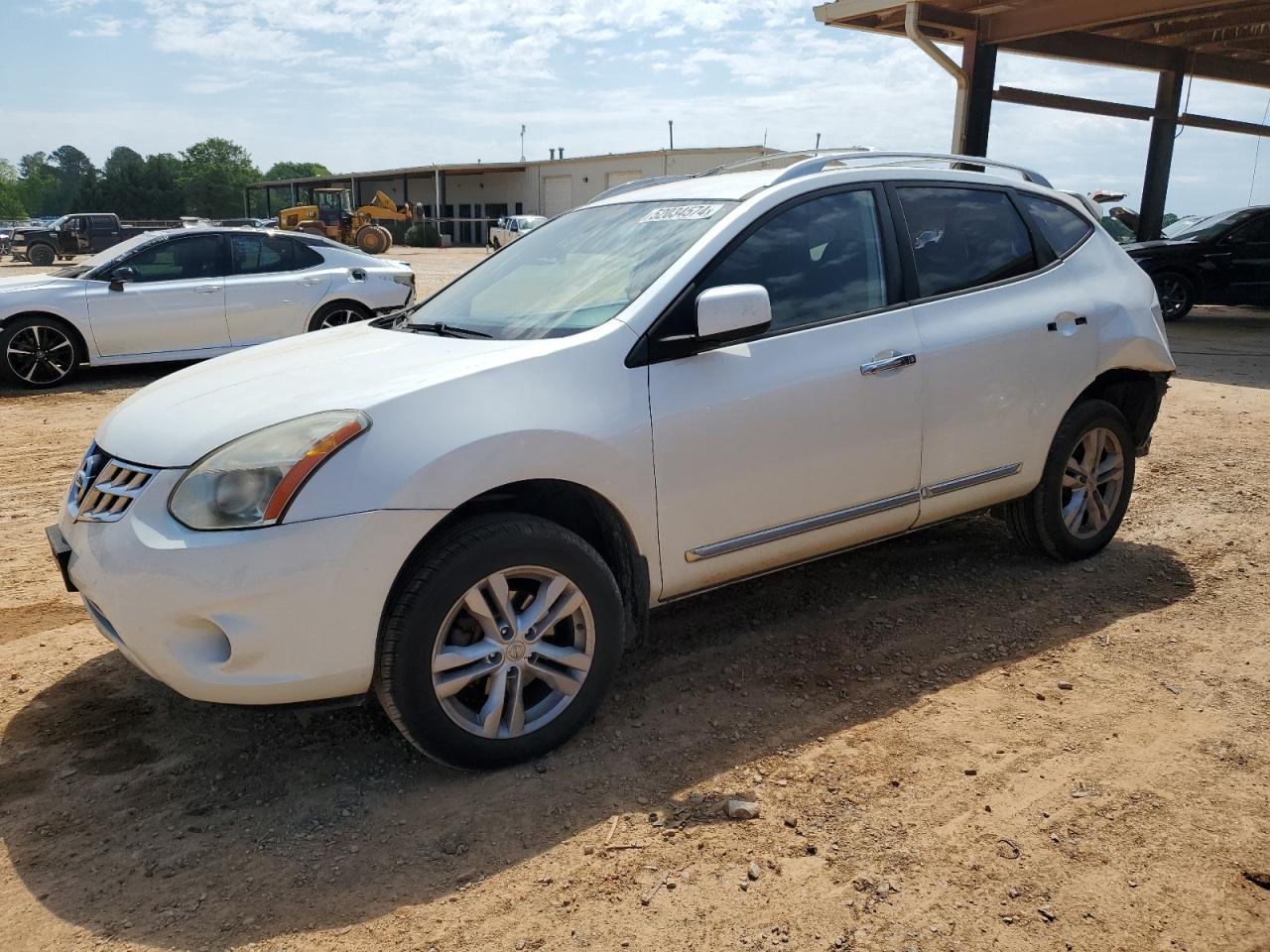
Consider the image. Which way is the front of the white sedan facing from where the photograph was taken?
facing to the left of the viewer

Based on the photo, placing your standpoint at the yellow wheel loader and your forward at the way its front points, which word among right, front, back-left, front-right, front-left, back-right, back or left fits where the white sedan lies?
right

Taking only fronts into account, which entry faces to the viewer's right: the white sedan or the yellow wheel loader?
the yellow wheel loader

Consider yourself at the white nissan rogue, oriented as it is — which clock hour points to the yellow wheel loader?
The yellow wheel loader is roughly at 4 o'clock from the white nissan rogue.

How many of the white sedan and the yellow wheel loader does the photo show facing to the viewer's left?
1

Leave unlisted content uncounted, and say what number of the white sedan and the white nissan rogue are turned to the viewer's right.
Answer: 0

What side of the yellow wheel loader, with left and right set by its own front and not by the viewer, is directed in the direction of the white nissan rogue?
right

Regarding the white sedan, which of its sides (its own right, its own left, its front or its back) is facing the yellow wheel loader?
right

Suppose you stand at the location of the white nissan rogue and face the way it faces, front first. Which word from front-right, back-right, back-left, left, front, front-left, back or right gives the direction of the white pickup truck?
back-right

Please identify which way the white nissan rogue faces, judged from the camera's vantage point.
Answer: facing the viewer and to the left of the viewer

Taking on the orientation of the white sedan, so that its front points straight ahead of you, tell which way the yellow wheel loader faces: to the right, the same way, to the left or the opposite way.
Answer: the opposite way

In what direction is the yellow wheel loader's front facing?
to the viewer's right

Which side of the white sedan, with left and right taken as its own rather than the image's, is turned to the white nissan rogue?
left
